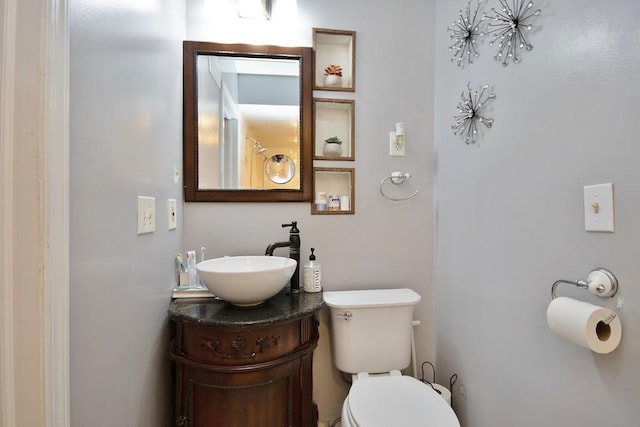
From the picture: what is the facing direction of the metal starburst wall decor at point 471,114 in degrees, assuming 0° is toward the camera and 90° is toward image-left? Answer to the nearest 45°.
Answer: approximately 45°

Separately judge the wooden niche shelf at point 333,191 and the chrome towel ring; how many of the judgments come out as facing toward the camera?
2

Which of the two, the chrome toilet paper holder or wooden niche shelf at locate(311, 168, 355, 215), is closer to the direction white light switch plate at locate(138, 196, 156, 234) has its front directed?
the chrome toilet paper holder

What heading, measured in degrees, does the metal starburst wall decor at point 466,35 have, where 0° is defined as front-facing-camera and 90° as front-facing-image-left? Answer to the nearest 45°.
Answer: approximately 45°

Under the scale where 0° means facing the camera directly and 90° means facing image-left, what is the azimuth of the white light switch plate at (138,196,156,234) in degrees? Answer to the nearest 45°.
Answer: approximately 315°

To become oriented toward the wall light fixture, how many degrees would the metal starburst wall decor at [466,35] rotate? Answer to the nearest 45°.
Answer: approximately 45° to its right

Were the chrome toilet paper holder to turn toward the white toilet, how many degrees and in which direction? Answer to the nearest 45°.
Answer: approximately 45° to its right
